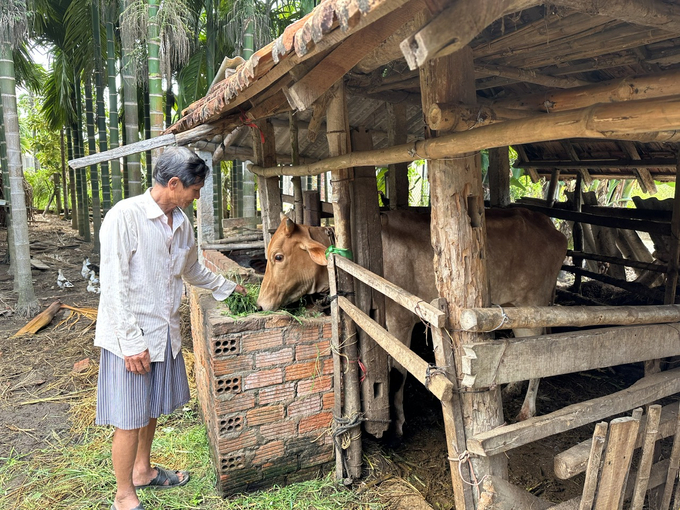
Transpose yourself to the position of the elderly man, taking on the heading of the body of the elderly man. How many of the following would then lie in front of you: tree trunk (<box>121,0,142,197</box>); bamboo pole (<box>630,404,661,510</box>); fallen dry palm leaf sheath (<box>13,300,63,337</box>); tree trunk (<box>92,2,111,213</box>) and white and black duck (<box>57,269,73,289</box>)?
1

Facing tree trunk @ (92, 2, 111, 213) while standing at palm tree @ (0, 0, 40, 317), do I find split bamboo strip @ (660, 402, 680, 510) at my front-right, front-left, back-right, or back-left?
back-right

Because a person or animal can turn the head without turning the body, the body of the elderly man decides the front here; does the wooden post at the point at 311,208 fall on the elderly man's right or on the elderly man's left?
on the elderly man's left

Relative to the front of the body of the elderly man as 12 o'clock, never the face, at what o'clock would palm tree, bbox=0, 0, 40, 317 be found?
The palm tree is roughly at 7 o'clock from the elderly man.

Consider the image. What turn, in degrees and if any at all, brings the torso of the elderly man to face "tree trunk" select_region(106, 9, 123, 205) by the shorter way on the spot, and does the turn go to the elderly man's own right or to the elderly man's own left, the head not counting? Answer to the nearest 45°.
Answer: approximately 135° to the elderly man's own left

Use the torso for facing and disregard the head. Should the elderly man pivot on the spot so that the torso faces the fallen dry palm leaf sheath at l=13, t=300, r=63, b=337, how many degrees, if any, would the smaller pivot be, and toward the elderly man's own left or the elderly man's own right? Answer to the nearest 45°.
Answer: approximately 135° to the elderly man's own left

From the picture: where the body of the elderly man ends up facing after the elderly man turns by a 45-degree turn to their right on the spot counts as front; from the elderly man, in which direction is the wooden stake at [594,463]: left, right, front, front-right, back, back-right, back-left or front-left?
front-left

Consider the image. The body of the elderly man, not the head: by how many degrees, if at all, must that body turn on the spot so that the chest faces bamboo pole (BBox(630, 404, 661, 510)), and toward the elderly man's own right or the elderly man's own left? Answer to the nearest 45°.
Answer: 0° — they already face it

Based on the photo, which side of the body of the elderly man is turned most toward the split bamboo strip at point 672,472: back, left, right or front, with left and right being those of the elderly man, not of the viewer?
front

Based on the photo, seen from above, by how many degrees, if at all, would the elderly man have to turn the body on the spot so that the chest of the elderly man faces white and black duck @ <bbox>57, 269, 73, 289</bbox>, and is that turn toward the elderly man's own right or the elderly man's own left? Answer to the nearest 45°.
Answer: approximately 135° to the elderly man's own left

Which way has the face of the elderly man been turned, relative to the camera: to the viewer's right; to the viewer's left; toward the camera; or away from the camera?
to the viewer's right

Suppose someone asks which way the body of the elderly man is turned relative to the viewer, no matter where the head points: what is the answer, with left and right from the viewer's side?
facing the viewer and to the right of the viewer

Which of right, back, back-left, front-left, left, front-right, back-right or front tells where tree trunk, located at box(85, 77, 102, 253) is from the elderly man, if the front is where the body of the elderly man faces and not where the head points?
back-left

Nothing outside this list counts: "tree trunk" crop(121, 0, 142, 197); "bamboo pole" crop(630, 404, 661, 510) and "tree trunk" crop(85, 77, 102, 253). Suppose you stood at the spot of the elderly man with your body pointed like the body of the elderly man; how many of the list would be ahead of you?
1
